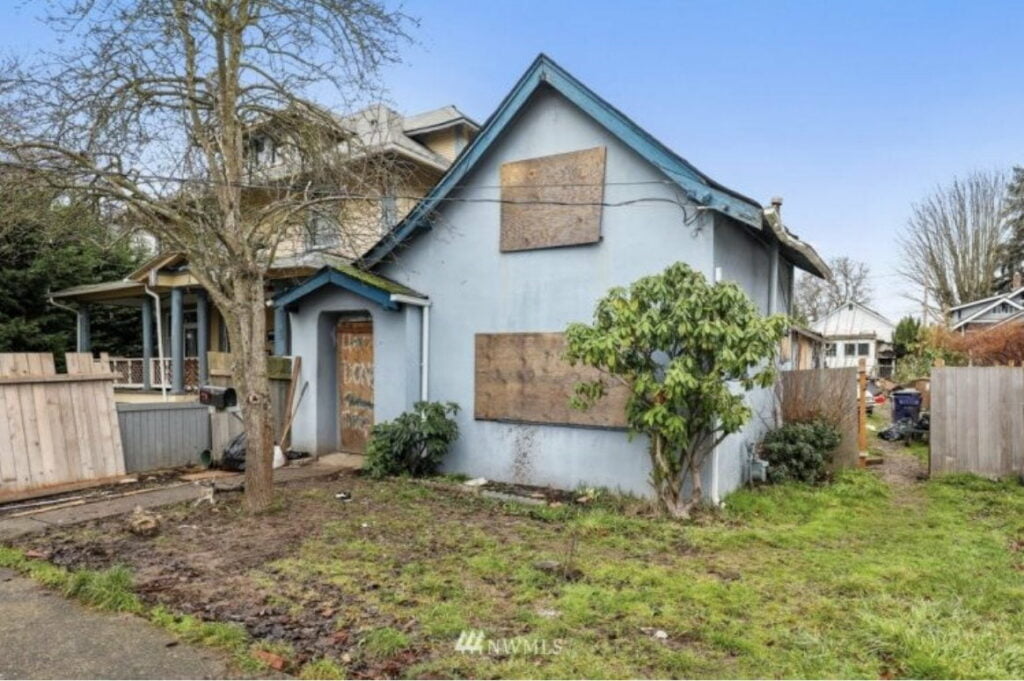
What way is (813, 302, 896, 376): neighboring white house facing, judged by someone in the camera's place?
facing the viewer

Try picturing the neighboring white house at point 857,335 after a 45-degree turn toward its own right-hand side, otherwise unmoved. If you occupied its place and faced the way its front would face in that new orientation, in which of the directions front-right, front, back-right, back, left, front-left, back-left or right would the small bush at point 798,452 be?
front-left

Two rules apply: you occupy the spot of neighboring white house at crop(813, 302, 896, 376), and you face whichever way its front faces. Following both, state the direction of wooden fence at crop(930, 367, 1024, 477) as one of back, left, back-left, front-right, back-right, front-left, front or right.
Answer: front

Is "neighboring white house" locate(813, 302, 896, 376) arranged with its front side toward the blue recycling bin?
yes

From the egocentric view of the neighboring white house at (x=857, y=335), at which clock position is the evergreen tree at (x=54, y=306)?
The evergreen tree is roughly at 1 o'clock from the neighboring white house.

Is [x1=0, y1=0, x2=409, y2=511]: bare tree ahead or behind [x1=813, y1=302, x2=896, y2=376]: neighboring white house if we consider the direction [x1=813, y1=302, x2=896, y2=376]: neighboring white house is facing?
ahead

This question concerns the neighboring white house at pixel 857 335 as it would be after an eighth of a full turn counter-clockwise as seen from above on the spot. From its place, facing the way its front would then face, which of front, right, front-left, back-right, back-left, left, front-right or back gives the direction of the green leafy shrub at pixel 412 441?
front-right

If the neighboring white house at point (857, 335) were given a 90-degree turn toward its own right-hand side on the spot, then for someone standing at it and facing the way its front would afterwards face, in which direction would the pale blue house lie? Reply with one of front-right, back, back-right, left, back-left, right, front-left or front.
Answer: left

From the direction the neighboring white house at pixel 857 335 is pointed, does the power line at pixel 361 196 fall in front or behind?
in front

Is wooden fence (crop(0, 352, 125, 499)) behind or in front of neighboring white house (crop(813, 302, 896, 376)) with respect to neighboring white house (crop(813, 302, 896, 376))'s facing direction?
in front

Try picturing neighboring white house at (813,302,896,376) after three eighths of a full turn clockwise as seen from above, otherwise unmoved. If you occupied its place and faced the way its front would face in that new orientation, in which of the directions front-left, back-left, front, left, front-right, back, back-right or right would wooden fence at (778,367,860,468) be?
back-left

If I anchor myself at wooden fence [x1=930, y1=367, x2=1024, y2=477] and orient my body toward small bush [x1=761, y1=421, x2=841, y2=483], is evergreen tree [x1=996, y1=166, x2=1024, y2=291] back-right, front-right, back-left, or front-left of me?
back-right
